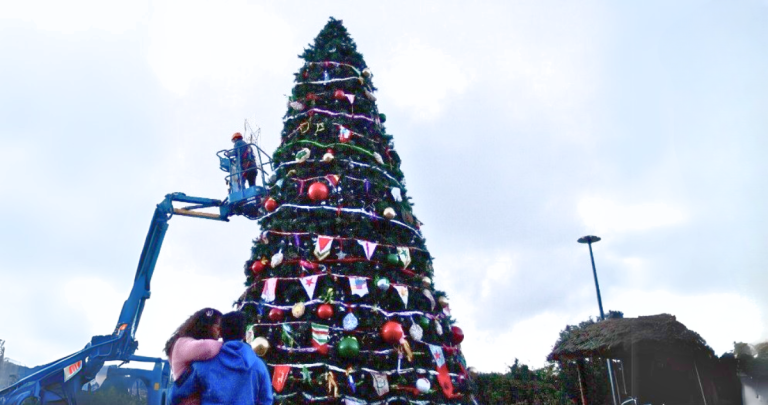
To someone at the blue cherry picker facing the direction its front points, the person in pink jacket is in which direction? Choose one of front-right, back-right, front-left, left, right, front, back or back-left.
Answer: right

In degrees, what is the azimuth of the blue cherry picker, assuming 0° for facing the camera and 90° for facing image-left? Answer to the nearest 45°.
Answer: approximately 270°

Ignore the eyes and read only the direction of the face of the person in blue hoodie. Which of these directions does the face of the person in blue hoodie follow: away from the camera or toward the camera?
away from the camera
